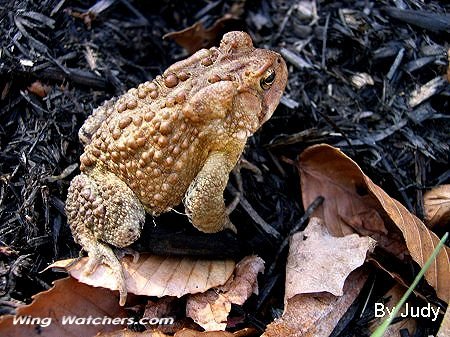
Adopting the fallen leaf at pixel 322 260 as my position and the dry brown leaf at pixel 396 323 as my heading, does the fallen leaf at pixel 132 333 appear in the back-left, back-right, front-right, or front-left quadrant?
back-right

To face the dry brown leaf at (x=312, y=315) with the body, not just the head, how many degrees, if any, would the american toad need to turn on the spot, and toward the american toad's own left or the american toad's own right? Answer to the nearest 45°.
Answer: approximately 90° to the american toad's own right

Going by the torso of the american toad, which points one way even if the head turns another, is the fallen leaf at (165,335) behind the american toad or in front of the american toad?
behind

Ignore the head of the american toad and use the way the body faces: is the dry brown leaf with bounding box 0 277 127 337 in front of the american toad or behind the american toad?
behind

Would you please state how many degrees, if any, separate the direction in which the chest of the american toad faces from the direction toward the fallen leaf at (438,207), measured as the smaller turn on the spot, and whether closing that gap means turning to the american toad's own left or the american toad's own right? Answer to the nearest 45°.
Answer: approximately 45° to the american toad's own right

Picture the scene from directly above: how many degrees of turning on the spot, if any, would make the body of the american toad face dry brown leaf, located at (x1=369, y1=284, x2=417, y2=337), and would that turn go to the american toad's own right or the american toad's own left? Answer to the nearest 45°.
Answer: approximately 90° to the american toad's own right

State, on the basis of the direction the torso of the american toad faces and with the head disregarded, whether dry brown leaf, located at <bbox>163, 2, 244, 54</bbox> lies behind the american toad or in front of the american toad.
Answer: in front

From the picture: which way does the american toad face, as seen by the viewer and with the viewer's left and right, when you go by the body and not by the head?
facing away from the viewer and to the right of the viewer
